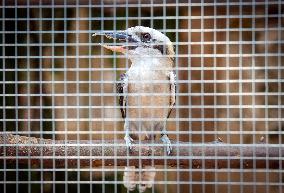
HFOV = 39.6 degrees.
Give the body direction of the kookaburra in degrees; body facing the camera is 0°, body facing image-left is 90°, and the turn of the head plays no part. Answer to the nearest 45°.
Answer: approximately 0°
